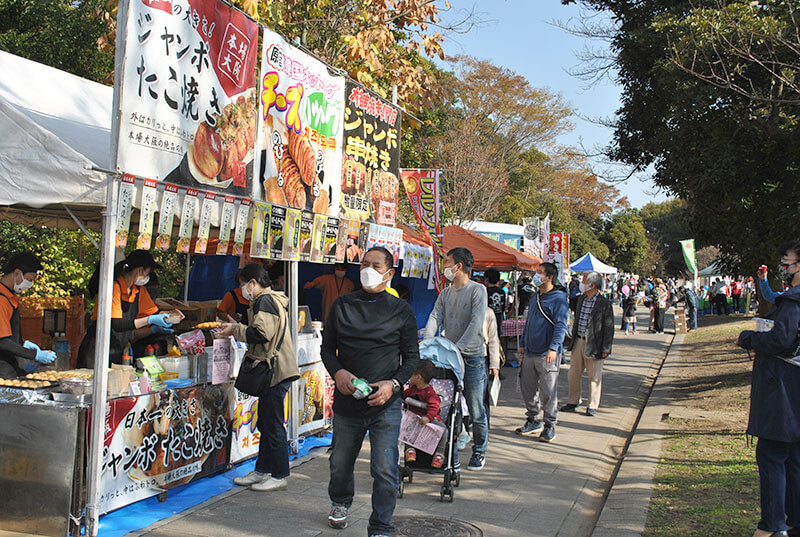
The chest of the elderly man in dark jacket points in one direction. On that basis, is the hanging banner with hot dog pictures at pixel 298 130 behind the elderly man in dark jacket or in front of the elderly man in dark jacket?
in front

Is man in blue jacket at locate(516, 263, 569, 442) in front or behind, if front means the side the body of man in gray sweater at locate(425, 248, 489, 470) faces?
behind

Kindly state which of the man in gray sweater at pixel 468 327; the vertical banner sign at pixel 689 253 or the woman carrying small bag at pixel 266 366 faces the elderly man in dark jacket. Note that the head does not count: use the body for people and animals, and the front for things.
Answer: the vertical banner sign

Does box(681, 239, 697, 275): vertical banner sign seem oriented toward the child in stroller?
yes

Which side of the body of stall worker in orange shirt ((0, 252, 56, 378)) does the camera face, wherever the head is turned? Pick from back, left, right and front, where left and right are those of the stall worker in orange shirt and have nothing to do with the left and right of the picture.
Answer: right

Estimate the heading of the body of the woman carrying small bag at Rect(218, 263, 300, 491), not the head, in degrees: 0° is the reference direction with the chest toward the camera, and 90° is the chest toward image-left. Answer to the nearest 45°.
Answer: approximately 90°

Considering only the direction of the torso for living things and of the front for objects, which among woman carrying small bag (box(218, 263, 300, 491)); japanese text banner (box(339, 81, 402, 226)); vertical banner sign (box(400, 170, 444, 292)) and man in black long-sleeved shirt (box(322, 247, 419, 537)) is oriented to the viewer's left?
the woman carrying small bag

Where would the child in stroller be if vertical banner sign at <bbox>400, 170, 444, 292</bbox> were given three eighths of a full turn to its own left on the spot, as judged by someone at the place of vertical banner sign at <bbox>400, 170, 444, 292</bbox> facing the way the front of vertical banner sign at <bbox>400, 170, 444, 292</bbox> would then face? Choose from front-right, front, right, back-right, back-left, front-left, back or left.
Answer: back-right

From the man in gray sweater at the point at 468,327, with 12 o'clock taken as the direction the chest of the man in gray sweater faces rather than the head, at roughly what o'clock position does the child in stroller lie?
The child in stroller is roughly at 11 o'clock from the man in gray sweater.

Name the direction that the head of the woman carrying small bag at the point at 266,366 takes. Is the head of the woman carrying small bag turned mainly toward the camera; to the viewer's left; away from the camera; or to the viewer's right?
to the viewer's left

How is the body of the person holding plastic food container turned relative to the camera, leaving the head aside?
to the viewer's left

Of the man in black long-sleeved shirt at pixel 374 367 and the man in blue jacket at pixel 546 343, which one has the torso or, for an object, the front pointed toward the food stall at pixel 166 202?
the man in blue jacket

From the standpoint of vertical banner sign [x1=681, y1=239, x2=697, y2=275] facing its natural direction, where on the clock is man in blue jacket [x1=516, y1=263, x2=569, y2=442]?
The man in blue jacket is roughly at 12 o'clock from the vertical banner sign.

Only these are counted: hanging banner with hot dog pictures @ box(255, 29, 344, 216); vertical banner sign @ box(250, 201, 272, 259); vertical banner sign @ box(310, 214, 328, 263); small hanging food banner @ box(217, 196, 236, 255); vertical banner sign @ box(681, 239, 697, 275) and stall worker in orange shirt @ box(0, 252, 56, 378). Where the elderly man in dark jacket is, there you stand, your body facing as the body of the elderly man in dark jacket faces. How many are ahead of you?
5

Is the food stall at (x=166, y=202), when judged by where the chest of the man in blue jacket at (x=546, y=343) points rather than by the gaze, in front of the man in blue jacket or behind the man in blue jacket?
in front

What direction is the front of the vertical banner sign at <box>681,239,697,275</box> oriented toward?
toward the camera

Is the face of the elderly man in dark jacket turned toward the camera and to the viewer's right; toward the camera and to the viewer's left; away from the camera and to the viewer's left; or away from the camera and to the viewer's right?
toward the camera and to the viewer's left
